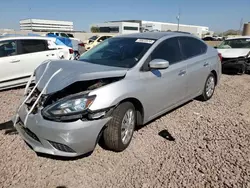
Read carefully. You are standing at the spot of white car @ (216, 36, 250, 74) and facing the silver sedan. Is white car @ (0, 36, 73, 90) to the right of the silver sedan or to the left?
right

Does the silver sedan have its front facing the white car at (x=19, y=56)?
no

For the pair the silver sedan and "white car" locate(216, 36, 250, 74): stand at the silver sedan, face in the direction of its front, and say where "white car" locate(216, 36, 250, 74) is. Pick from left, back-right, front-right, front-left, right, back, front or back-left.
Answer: back
